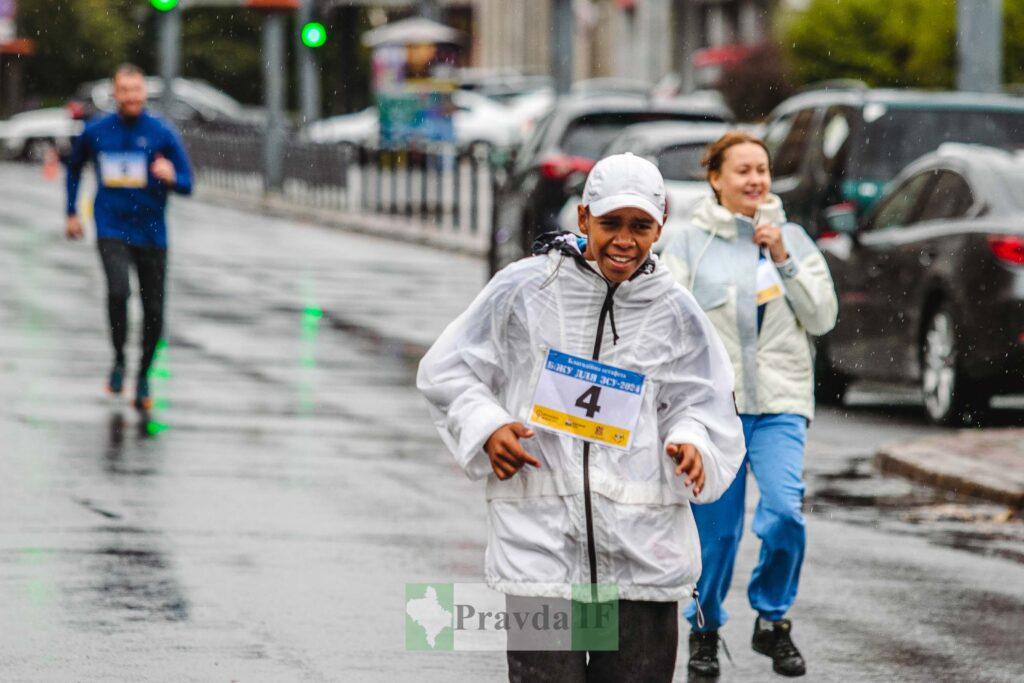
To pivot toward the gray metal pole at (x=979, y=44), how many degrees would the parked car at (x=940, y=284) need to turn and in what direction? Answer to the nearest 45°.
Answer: approximately 45° to its right

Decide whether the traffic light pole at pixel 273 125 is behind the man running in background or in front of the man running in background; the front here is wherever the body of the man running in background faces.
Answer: behind

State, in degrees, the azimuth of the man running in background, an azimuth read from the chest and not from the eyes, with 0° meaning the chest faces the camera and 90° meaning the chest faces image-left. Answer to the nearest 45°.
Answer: approximately 0°

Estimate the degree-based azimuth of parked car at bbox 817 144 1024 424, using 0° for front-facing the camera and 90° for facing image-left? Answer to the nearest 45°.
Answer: approximately 135°

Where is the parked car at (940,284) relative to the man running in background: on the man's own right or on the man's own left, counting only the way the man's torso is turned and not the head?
on the man's own left

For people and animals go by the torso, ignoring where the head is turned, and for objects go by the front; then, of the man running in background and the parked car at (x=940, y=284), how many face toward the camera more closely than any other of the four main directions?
1
